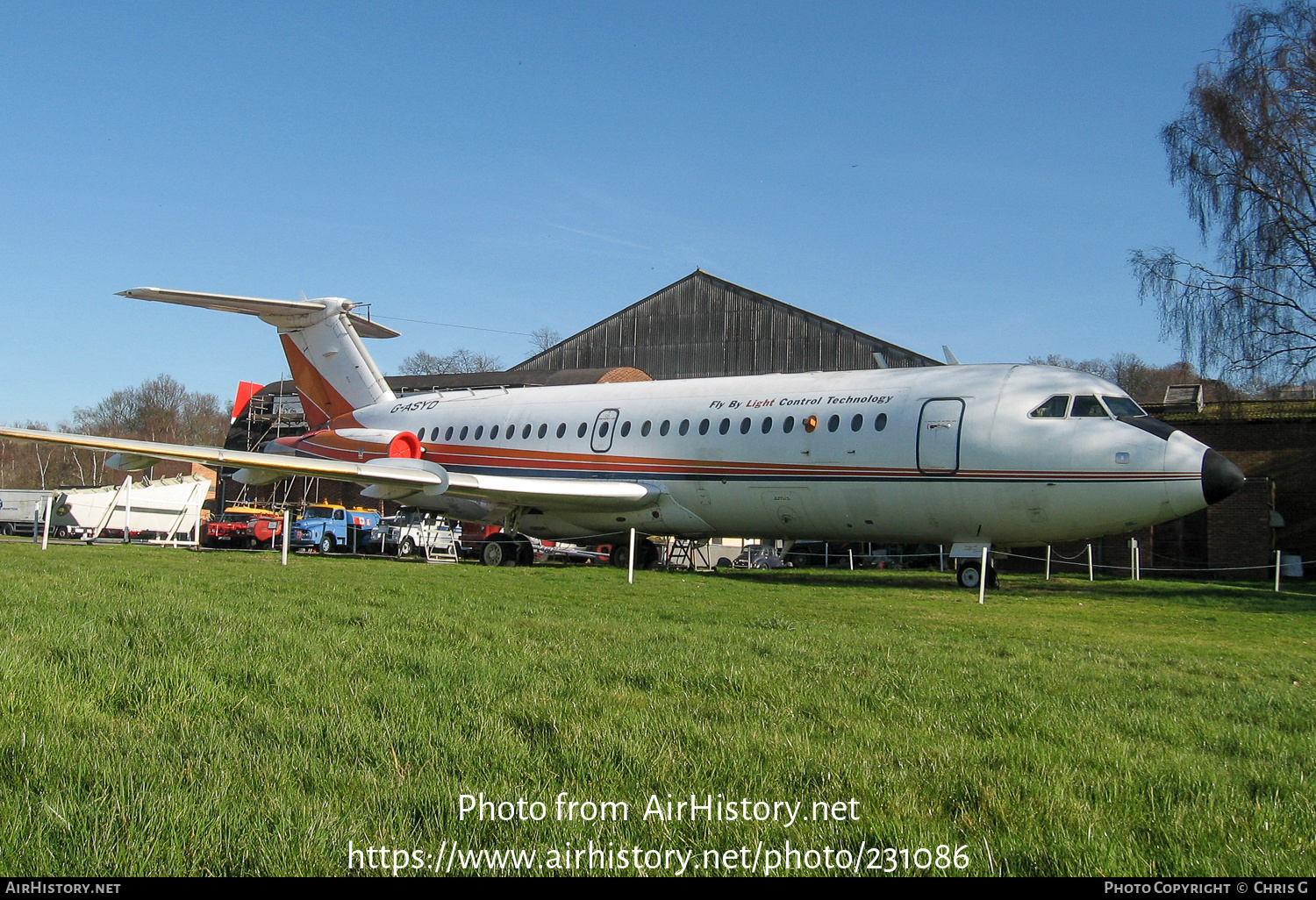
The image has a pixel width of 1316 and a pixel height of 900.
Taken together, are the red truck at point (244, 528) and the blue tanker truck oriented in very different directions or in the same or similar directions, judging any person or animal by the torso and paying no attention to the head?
same or similar directions

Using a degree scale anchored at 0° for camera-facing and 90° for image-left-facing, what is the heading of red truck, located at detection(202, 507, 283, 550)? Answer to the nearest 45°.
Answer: approximately 45°

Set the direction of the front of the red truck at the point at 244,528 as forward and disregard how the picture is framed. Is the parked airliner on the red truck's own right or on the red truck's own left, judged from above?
on the red truck's own left

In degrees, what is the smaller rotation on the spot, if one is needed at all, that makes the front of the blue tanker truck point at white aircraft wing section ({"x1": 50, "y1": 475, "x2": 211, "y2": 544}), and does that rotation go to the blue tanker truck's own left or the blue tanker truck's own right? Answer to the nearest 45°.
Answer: approximately 90° to the blue tanker truck's own right

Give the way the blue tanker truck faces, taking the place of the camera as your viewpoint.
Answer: facing the viewer and to the left of the viewer

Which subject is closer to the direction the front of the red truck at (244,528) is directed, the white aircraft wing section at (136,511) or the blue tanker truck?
the white aircraft wing section

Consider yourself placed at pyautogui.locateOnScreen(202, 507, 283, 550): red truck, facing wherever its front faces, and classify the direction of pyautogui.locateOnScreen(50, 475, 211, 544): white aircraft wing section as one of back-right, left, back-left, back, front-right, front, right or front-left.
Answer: right

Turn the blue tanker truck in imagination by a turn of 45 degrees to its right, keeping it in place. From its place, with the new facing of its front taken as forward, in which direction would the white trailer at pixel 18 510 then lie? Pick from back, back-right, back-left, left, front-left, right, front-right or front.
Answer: front-right
